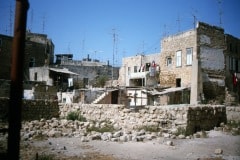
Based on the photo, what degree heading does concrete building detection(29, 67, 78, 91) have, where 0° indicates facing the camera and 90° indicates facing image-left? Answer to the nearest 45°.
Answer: approximately 315°
